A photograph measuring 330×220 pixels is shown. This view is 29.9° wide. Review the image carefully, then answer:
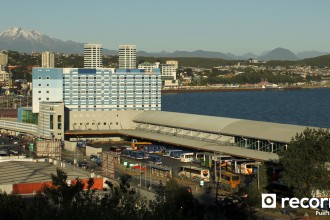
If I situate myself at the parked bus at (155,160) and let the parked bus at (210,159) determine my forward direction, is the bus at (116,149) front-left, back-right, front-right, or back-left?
back-left

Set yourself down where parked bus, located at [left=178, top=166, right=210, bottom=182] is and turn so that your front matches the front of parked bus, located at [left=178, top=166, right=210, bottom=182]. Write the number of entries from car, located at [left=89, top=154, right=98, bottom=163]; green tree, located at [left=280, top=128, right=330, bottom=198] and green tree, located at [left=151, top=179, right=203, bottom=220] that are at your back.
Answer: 1
